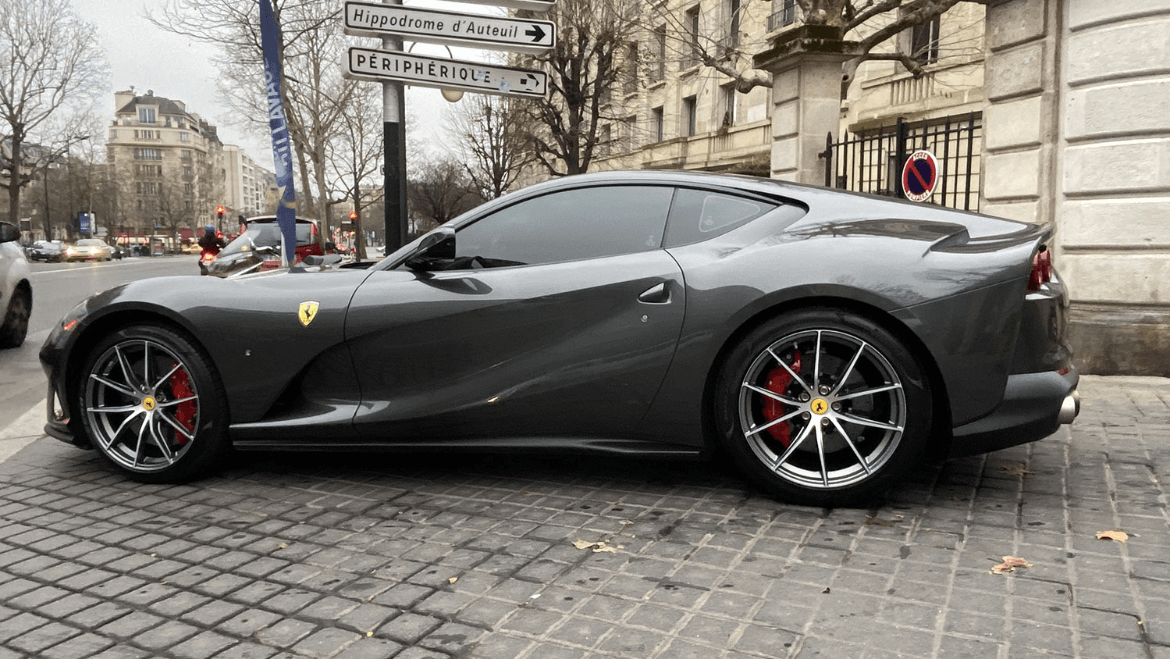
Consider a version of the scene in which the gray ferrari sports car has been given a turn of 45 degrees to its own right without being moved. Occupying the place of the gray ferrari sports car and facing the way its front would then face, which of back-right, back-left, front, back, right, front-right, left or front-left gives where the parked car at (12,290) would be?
front

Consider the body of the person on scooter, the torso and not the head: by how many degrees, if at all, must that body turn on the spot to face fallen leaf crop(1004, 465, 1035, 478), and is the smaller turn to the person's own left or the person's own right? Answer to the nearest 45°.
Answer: approximately 180°

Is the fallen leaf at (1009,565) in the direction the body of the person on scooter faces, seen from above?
no

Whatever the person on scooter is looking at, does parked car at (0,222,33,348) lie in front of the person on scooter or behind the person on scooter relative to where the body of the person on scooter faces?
behind

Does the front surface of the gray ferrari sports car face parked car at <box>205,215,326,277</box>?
no

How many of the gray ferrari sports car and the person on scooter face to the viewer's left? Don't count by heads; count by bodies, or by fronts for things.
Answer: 1

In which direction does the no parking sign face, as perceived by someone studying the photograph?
facing the viewer and to the left of the viewer

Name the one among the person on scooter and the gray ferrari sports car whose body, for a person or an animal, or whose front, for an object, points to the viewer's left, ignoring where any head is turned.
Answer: the gray ferrari sports car

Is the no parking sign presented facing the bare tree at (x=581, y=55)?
no

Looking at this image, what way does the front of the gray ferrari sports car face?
to the viewer's left

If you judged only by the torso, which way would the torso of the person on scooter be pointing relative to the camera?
away from the camera
